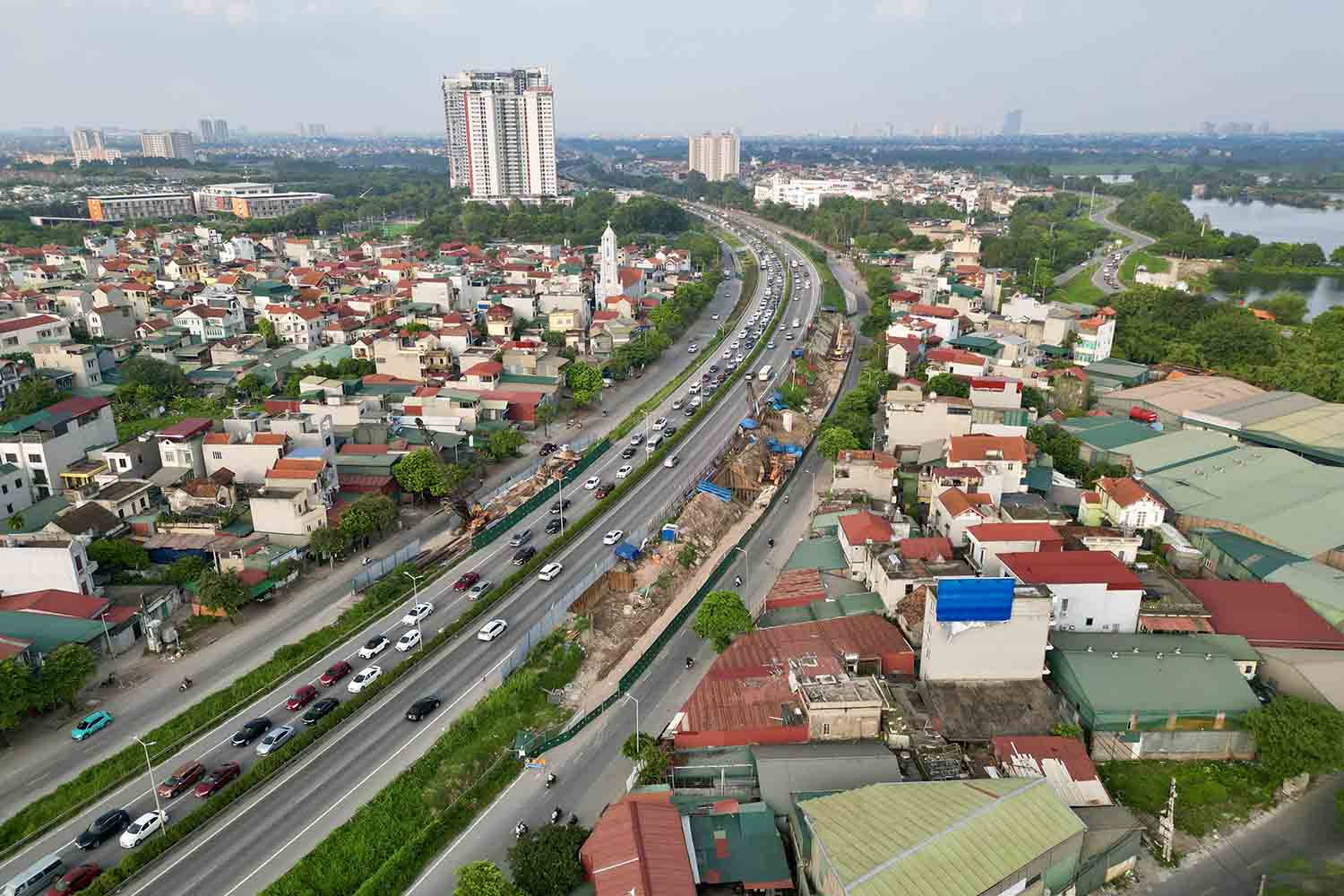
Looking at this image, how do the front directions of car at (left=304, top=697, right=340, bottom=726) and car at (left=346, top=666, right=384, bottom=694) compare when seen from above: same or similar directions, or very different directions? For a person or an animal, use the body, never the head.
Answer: same or similar directions

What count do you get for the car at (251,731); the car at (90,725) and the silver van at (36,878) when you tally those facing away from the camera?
0

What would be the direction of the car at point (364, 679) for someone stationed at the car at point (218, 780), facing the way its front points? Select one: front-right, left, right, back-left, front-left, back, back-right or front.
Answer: back

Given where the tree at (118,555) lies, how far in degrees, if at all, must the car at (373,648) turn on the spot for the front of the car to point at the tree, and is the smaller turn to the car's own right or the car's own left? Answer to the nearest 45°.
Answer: approximately 90° to the car's own right

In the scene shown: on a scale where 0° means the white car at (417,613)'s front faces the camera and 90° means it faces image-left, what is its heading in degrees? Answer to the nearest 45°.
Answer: approximately 45°

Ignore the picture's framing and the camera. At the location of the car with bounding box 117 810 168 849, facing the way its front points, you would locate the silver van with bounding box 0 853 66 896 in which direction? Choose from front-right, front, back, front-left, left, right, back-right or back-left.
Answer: front-right

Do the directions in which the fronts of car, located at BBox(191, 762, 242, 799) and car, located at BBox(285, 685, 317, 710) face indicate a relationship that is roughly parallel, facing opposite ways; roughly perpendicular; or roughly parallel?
roughly parallel

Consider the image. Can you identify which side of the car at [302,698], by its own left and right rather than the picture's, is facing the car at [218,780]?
front

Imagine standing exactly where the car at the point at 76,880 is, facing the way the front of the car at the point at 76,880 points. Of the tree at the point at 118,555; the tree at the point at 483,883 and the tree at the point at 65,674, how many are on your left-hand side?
1

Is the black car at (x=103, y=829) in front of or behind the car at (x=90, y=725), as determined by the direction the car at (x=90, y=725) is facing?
in front

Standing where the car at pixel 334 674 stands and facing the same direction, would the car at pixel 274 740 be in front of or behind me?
in front

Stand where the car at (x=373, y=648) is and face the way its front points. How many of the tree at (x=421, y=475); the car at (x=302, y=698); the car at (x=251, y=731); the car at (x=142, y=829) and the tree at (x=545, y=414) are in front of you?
3

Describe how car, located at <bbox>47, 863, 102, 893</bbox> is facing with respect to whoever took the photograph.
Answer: facing the viewer and to the left of the viewer

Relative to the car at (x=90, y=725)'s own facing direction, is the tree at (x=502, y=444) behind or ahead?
behind

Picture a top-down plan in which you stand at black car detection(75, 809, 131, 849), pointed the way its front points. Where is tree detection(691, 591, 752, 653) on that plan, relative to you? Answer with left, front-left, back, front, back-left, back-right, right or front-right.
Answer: back-left

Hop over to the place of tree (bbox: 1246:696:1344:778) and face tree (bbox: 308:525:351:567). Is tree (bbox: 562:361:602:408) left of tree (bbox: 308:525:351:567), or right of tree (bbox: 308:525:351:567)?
right

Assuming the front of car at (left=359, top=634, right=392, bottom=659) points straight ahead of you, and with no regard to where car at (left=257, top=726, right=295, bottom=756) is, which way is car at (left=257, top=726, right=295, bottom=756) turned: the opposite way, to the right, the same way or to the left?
the same way

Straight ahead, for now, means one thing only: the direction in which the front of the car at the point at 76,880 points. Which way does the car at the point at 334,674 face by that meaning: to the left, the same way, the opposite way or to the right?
the same way
